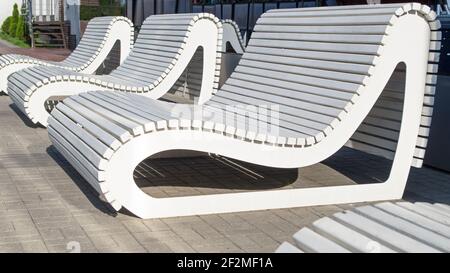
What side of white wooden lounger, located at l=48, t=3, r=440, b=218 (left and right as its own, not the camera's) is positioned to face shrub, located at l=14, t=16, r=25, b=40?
right

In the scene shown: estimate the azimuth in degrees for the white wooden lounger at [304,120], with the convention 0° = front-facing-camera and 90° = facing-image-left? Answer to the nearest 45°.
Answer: approximately 45°

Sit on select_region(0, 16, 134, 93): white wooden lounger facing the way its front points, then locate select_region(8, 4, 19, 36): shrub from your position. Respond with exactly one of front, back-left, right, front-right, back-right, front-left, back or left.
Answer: back-right

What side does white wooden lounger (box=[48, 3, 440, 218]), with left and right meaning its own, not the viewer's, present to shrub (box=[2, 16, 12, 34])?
right

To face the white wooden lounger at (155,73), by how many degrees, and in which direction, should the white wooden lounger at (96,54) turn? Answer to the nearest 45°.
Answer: approximately 45° to its left

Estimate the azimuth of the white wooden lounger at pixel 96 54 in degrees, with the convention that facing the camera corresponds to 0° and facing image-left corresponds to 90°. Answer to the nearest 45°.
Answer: approximately 45°
